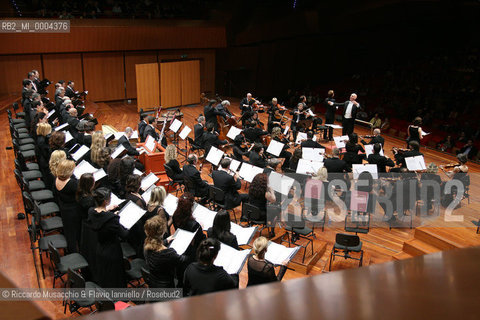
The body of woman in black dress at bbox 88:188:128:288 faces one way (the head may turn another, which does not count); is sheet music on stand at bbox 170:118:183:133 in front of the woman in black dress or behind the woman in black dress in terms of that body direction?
in front

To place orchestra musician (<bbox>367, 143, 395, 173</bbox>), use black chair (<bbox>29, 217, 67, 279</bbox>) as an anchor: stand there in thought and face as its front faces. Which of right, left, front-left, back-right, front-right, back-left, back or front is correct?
front

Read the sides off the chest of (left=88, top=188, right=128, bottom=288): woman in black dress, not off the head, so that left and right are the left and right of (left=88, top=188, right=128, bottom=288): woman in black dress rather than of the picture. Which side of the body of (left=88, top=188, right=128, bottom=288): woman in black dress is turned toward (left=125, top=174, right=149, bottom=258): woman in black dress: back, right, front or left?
front

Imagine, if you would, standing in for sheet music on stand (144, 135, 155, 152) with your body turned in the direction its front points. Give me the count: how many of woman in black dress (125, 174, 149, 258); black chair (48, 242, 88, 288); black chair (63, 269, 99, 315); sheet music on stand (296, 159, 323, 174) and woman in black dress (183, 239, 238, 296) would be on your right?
0

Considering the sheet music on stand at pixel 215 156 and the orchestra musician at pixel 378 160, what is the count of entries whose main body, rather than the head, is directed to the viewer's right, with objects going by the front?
0

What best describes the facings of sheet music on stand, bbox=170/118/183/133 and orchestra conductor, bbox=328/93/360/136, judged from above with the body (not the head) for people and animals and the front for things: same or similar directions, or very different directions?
same or similar directions

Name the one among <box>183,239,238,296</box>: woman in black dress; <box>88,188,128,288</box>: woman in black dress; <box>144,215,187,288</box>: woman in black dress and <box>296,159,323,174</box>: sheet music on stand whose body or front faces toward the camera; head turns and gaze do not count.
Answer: the sheet music on stand

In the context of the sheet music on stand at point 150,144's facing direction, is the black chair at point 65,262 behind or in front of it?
in front

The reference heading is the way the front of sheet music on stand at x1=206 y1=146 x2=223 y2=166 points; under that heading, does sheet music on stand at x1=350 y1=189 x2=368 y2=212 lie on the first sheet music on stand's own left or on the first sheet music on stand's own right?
on the first sheet music on stand's own left

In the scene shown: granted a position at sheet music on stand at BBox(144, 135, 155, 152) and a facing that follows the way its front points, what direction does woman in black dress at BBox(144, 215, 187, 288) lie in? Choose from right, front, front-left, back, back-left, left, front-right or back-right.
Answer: front-left

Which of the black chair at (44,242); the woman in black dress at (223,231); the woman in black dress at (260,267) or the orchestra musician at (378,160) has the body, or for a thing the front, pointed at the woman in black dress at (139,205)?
the black chair

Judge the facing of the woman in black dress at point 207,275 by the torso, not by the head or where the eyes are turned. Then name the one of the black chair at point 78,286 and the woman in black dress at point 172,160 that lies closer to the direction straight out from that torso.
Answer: the woman in black dress

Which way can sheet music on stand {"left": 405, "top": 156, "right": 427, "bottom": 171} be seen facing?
toward the camera

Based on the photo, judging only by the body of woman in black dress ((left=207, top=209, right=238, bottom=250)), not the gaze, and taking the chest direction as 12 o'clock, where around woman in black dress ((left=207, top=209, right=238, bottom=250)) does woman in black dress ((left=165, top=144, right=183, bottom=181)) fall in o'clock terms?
woman in black dress ((left=165, top=144, right=183, bottom=181)) is roughly at 10 o'clock from woman in black dress ((left=207, top=209, right=238, bottom=250)).

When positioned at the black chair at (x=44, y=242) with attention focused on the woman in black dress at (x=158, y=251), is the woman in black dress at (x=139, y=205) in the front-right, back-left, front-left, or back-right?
front-left

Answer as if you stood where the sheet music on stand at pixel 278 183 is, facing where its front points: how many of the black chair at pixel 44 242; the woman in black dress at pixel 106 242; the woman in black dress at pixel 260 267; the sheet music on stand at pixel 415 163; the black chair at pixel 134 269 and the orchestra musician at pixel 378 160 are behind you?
2

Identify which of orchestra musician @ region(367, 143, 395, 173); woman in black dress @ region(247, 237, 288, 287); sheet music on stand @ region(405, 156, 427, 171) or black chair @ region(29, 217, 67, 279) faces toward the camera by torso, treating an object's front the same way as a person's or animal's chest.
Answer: the sheet music on stand

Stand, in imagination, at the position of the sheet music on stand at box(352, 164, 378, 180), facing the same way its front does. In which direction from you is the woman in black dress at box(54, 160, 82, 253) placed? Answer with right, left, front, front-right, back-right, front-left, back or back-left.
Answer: front-right

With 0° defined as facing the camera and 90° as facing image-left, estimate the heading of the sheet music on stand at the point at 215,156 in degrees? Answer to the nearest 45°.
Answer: approximately 45°

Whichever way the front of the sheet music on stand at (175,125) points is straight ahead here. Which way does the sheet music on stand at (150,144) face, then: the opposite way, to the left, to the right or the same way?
the same way
